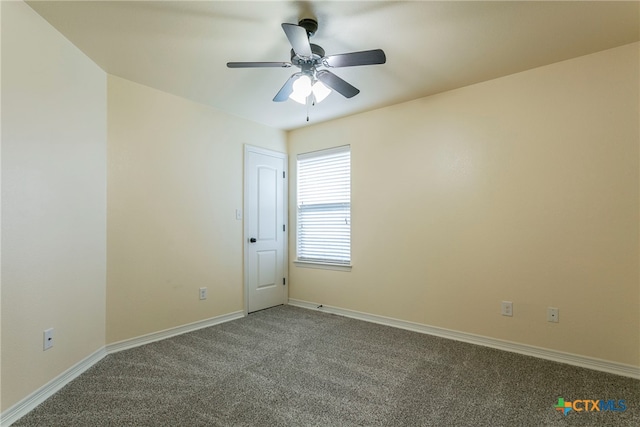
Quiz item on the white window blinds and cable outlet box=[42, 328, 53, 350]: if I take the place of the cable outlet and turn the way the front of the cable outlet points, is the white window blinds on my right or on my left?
on my left

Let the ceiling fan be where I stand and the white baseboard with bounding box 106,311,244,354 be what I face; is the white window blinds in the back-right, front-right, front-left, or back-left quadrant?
front-right

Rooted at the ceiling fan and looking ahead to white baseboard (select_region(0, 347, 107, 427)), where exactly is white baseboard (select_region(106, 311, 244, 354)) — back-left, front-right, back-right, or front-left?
front-right

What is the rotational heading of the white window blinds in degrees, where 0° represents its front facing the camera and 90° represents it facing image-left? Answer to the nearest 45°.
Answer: approximately 45°

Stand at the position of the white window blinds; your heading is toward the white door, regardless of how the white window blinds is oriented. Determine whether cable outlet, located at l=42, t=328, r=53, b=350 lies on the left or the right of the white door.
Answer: left

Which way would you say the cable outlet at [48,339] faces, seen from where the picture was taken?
facing the viewer and to the right of the viewer

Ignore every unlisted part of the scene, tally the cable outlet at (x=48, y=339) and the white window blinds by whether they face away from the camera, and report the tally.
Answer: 0

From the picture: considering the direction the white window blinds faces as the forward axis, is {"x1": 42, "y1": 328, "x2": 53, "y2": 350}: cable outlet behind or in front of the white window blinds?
in front

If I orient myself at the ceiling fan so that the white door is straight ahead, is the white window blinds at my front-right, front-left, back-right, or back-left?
front-right

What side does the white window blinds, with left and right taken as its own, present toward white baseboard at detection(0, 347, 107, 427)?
front
